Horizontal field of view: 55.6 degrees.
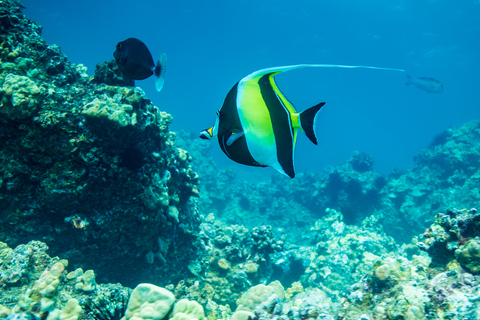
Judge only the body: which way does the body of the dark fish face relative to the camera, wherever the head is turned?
to the viewer's left

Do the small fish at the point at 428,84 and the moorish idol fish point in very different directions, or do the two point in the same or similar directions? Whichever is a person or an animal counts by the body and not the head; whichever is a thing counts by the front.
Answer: very different directions

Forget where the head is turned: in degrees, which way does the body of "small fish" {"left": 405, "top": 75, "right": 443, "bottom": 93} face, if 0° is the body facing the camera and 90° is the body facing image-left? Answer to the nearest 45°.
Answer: approximately 270°

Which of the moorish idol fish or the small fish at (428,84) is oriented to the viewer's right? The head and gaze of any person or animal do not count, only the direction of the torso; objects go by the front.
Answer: the small fish

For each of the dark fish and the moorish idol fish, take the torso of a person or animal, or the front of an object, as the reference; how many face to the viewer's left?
2

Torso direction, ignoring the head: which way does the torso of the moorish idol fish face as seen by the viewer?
to the viewer's left

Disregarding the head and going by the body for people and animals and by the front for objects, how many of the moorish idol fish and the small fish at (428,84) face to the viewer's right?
1

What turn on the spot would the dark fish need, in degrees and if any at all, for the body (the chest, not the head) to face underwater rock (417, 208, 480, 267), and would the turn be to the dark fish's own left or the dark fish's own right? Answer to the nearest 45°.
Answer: approximately 180°
